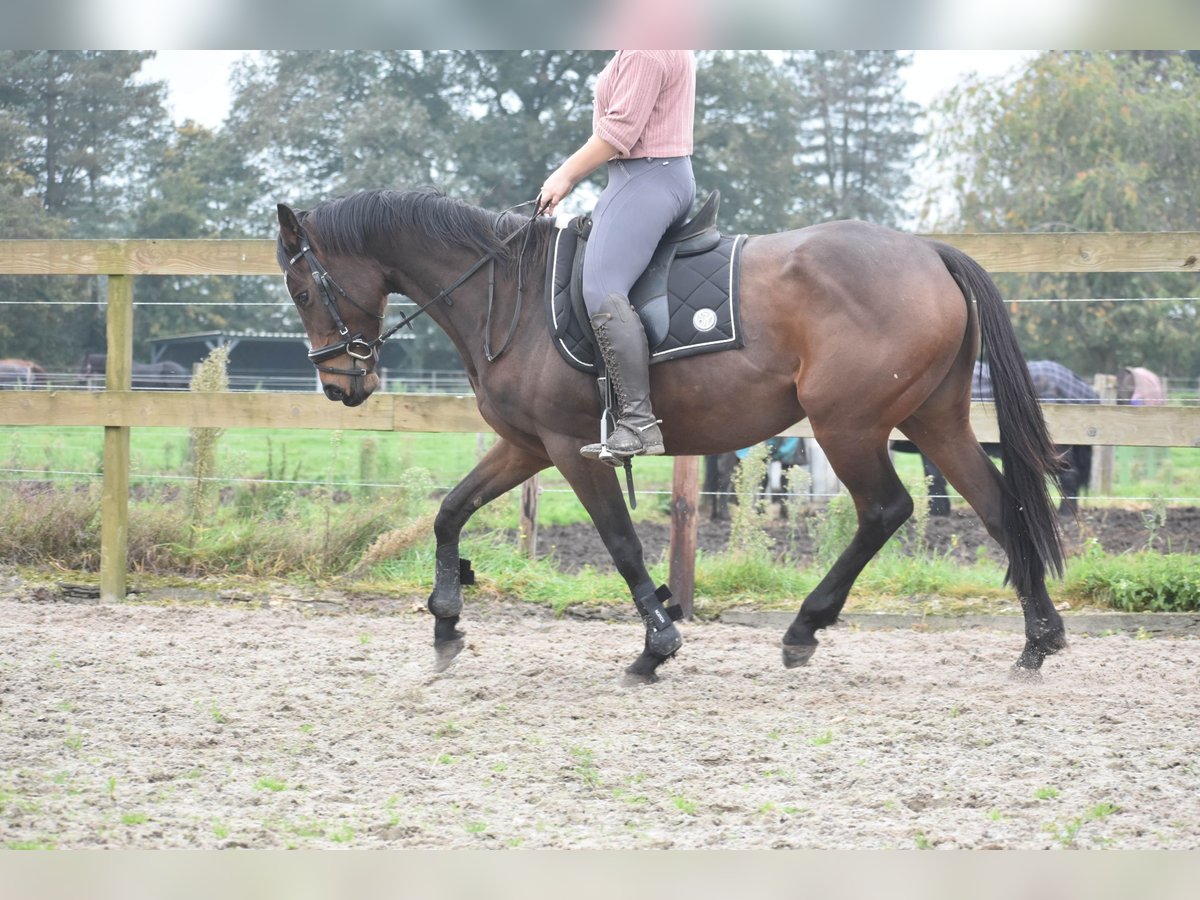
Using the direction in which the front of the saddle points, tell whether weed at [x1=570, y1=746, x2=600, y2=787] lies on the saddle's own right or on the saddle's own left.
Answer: on the saddle's own left

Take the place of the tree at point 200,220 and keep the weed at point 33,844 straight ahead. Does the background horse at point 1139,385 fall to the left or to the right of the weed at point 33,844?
left

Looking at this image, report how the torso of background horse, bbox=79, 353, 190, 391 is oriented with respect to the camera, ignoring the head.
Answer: to the viewer's left

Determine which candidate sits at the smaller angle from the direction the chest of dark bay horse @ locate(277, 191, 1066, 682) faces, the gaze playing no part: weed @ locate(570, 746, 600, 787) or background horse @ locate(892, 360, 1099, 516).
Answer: the weed

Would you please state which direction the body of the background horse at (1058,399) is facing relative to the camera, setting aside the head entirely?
to the viewer's left

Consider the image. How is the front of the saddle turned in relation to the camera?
facing to the left of the viewer

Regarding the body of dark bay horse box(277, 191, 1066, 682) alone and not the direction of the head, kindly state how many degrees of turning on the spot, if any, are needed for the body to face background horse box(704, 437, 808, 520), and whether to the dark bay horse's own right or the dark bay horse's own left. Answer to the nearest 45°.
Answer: approximately 90° to the dark bay horse's own right

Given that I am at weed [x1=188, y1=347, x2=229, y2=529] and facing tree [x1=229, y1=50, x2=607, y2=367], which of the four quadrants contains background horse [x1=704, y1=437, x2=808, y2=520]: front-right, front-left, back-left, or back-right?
front-right

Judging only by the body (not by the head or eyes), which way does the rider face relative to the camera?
to the viewer's left

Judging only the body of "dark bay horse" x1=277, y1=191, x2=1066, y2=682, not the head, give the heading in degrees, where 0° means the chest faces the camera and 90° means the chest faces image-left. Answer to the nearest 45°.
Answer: approximately 90°

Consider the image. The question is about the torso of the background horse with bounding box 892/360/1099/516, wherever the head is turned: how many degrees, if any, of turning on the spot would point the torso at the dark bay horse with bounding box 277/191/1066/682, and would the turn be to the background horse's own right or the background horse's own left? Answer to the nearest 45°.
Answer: approximately 90° to the background horse's own left

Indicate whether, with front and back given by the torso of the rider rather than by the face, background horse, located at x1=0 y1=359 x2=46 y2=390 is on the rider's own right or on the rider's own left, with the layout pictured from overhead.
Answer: on the rider's own right

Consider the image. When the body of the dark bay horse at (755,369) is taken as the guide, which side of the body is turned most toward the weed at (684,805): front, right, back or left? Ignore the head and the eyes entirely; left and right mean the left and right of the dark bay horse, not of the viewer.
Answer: left

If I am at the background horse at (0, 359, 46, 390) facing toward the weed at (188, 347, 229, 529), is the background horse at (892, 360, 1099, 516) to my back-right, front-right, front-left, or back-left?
front-left
